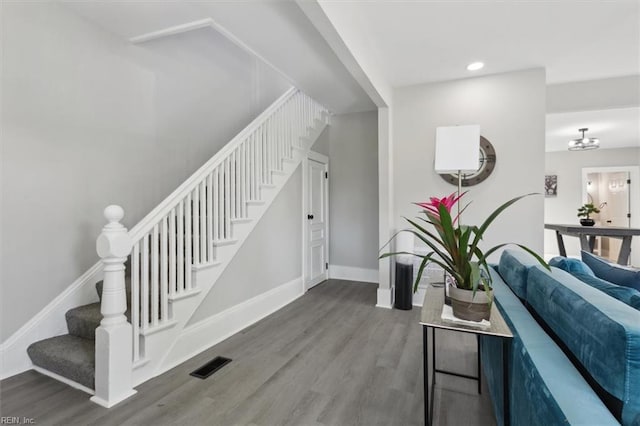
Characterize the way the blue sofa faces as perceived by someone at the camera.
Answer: facing away from the viewer and to the right of the viewer

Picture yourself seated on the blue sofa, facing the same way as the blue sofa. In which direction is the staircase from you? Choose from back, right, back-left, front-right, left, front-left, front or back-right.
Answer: back-left

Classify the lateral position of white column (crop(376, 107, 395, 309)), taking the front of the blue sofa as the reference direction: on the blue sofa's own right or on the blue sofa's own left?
on the blue sofa's own left

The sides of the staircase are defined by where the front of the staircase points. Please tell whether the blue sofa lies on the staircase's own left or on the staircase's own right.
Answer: on the staircase's own left

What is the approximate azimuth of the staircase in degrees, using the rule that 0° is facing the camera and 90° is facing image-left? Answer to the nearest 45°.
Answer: approximately 45°
